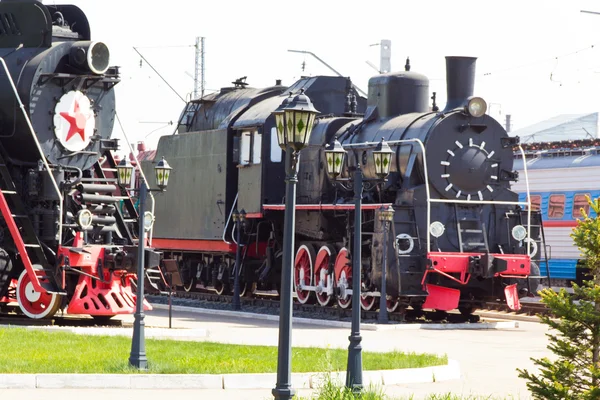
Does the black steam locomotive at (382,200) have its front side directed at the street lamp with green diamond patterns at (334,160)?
no

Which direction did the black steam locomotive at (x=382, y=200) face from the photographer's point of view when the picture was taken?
facing the viewer and to the right of the viewer

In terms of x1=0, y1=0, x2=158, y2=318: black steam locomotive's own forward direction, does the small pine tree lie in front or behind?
in front

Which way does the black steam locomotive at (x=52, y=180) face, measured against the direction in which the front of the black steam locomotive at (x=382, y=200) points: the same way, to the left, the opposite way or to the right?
the same way

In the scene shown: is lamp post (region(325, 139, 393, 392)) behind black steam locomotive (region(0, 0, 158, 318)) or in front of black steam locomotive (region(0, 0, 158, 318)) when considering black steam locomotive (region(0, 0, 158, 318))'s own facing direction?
in front

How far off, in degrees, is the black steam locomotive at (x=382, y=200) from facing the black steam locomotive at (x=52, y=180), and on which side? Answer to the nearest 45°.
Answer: approximately 90° to its right

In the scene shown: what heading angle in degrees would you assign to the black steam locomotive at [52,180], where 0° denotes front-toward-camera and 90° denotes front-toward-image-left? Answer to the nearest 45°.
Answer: approximately 315°

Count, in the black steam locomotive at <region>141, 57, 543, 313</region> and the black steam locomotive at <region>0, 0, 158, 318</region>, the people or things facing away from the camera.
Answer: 0

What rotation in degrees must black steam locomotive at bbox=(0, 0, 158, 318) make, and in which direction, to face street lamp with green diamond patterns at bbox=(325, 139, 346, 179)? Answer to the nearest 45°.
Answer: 0° — it already faces it

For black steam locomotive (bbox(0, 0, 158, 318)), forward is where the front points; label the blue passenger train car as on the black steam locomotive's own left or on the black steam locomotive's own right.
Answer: on the black steam locomotive's own left

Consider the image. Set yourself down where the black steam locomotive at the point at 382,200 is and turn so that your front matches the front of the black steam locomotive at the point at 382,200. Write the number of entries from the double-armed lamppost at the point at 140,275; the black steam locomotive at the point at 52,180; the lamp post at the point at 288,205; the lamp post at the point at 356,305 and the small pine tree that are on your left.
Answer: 0

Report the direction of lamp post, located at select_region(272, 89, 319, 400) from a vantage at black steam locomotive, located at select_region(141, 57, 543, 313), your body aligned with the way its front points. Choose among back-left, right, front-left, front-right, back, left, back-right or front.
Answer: front-right
